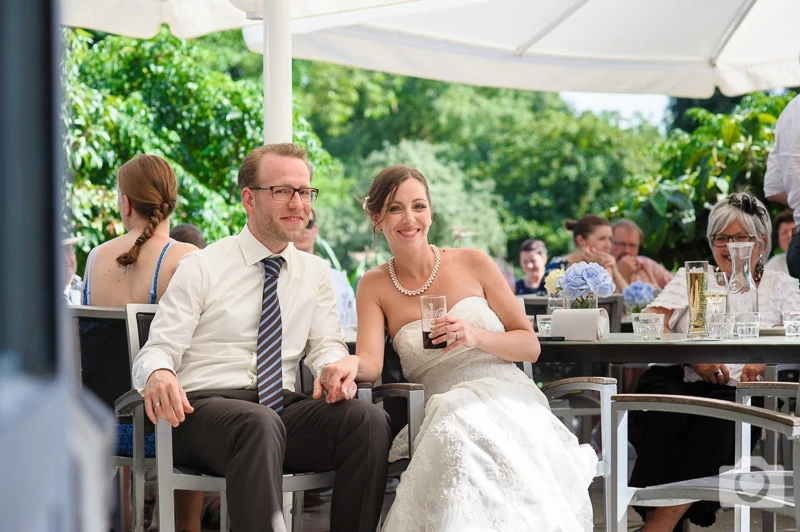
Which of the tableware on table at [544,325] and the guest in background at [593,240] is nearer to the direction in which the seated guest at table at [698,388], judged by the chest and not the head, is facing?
the tableware on table

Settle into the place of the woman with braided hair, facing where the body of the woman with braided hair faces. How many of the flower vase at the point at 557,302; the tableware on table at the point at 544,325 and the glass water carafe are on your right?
3

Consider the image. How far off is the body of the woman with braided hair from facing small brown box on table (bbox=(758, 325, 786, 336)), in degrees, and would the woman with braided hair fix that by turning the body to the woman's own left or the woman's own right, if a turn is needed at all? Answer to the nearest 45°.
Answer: approximately 90° to the woman's own right

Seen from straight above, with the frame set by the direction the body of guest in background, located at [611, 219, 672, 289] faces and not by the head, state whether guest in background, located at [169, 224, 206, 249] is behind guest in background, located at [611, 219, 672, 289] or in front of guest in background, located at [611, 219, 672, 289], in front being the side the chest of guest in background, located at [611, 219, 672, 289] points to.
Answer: in front

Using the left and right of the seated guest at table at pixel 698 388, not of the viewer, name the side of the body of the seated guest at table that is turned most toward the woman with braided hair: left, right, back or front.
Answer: right

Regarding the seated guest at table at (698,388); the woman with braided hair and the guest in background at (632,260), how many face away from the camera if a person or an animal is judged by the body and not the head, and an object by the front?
1

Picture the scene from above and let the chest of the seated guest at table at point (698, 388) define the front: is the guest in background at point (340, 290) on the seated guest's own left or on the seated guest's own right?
on the seated guest's own right

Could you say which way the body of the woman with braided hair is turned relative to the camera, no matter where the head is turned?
away from the camera
